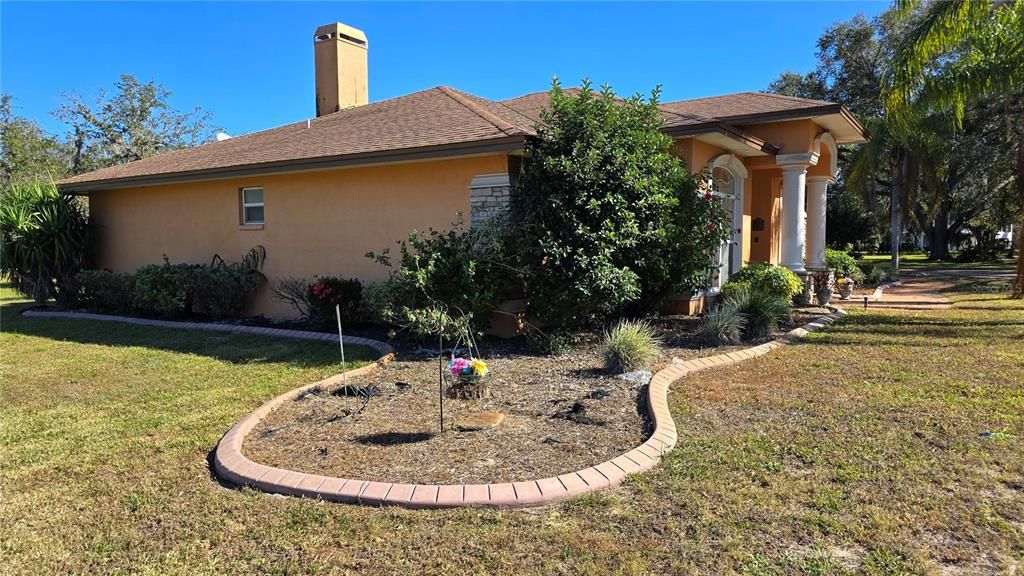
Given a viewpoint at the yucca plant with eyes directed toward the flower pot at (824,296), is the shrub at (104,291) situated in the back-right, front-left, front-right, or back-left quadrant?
front-right

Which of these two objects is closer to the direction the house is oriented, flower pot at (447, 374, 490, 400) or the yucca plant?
the flower pot

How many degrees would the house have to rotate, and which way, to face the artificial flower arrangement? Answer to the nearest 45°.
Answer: approximately 45° to its right

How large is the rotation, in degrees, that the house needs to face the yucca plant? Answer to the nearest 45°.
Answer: approximately 135° to its right

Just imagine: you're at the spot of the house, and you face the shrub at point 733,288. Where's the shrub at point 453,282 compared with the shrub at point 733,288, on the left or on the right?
right

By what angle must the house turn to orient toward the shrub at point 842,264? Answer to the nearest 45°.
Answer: approximately 45° to its left

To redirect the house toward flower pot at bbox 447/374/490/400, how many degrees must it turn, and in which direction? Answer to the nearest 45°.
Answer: approximately 45° to its right

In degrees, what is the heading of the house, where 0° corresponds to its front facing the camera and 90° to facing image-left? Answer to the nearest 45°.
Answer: approximately 315°

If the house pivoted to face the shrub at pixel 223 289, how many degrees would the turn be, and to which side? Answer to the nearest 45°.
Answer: approximately 135° to its right

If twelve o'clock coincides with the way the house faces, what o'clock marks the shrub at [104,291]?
The shrub is roughly at 5 o'clock from the house.

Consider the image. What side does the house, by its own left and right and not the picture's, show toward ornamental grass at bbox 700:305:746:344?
front
